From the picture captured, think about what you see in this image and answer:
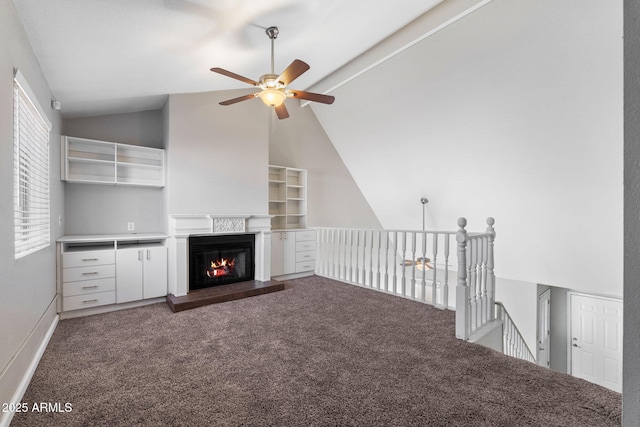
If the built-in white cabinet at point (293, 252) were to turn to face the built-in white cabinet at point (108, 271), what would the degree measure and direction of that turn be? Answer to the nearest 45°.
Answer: approximately 90° to its right

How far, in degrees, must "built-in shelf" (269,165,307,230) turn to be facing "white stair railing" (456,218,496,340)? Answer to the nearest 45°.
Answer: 0° — it already faces it

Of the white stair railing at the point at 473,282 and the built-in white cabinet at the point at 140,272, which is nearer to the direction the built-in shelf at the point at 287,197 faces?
the white stair railing

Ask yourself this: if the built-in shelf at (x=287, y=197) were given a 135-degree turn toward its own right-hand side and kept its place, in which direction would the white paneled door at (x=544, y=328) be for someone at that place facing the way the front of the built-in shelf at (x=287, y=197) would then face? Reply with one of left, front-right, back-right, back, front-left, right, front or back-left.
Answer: back

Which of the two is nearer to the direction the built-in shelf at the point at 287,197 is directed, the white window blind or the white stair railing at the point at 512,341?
the white stair railing

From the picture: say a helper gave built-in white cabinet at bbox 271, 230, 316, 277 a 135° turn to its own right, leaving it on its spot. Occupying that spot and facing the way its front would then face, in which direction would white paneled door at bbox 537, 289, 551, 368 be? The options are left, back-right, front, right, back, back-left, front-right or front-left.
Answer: back

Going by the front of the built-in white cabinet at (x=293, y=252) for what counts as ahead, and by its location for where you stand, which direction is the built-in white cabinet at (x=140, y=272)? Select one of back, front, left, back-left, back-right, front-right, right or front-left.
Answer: right

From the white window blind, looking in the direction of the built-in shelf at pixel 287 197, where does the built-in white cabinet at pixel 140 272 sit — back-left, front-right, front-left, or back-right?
front-left

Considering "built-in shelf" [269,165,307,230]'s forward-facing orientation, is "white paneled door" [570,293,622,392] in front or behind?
in front

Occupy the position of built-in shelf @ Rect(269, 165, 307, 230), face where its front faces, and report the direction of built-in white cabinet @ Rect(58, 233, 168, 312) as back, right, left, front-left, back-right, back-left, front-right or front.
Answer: right

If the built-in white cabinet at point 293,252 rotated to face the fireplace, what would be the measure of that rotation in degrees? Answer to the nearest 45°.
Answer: approximately 90° to its right

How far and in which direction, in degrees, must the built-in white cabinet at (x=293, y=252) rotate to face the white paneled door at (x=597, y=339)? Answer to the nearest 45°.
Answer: approximately 45° to its left

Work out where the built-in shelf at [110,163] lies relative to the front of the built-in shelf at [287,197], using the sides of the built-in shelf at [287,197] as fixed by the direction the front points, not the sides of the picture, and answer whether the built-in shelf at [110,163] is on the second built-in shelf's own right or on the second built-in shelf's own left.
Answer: on the second built-in shelf's own right

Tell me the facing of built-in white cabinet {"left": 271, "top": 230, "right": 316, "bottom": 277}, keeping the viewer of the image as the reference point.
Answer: facing the viewer and to the right of the viewer

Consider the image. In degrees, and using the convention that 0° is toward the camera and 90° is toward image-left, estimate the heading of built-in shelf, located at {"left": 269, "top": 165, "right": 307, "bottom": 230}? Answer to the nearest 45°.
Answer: approximately 315°

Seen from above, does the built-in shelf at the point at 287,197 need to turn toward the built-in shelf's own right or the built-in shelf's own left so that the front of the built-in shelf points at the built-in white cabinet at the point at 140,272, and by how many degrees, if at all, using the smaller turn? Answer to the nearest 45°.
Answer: approximately 90° to the built-in shelf's own right
